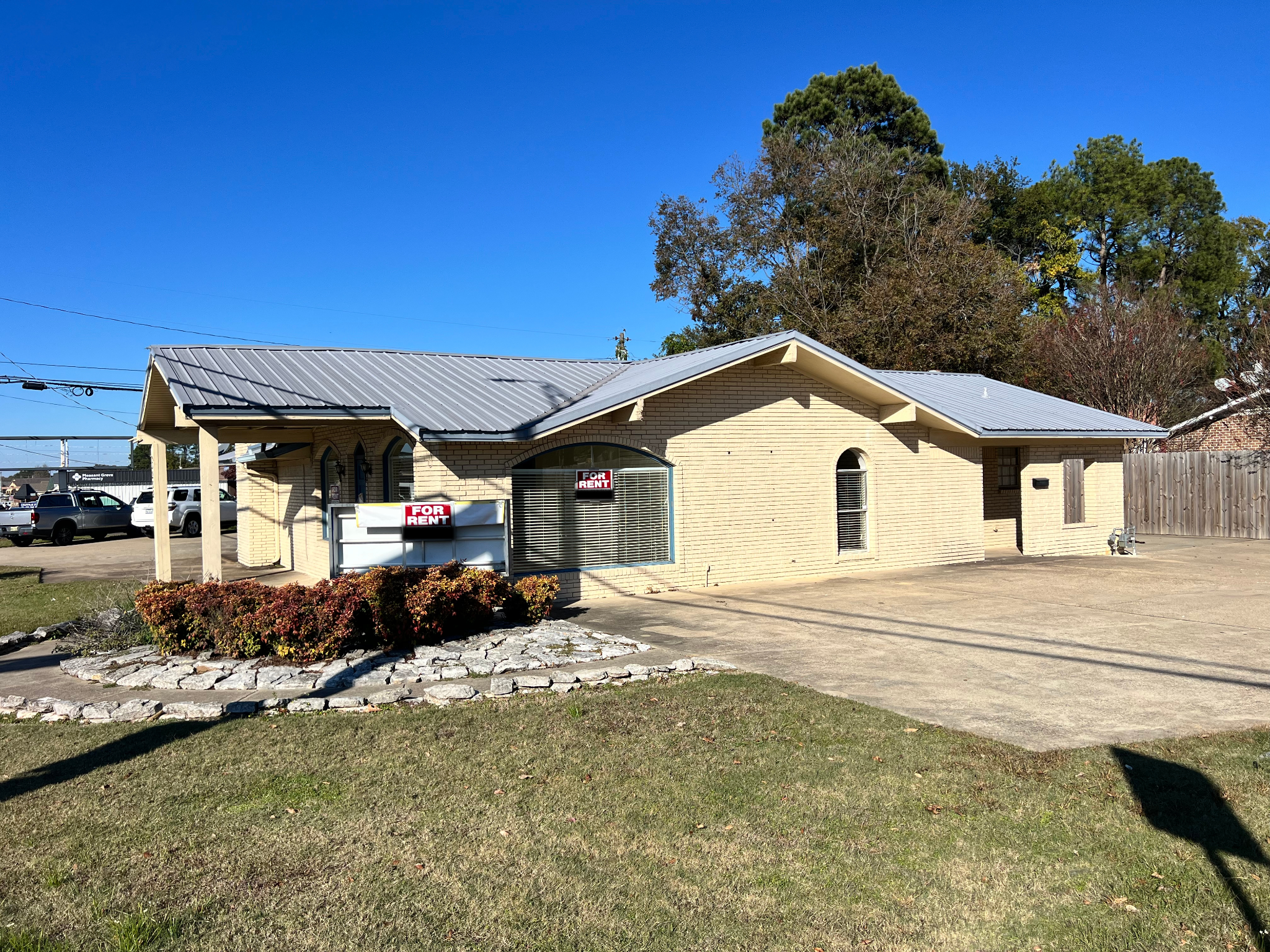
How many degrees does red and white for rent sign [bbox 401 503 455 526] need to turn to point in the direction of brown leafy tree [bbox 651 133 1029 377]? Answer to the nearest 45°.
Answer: approximately 135° to its left

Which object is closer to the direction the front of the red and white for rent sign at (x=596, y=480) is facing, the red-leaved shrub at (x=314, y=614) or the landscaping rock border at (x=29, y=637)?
the red-leaved shrub

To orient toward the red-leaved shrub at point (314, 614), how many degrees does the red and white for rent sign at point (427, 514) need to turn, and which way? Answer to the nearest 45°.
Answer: approximately 45° to its right

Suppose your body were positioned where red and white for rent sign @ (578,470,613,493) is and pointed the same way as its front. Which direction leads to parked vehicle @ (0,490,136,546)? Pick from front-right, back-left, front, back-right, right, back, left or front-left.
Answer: back-right

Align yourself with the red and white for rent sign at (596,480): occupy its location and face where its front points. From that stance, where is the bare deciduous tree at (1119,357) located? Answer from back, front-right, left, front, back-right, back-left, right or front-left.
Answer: back-left

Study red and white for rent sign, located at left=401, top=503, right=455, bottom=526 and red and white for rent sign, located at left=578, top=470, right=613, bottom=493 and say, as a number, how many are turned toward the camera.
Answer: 2

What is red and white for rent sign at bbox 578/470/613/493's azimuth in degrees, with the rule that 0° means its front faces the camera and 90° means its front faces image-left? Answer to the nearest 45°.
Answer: approximately 0°

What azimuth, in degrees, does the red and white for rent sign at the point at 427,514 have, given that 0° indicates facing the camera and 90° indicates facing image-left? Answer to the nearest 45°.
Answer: approximately 0°

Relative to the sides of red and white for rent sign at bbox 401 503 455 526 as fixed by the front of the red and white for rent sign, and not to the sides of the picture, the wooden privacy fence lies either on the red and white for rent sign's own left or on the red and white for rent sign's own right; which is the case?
on the red and white for rent sign's own left
